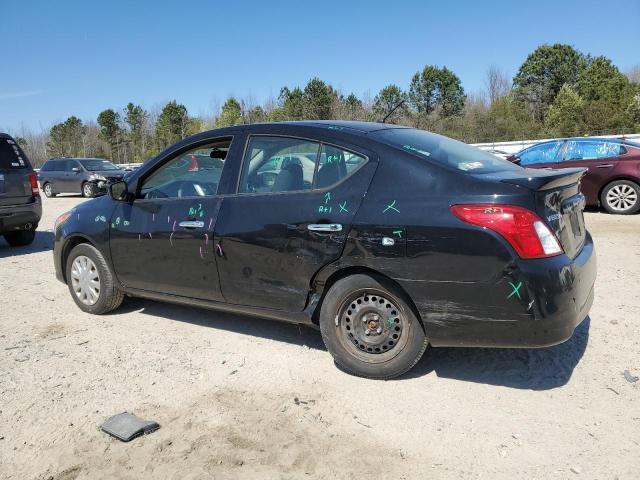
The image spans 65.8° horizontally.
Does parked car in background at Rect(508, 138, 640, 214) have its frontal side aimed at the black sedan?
no

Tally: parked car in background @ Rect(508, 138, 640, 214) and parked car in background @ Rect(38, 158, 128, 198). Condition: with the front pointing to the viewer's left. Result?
1

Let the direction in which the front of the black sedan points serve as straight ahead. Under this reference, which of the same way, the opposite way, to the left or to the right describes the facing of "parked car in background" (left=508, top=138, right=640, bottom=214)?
the same way

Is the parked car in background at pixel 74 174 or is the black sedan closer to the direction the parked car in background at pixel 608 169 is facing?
the parked car in background

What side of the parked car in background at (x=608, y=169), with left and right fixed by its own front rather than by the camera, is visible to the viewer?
left

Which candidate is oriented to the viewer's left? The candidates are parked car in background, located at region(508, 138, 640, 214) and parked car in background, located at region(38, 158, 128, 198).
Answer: parked car in background, located at region(508, 138, 640, 214)

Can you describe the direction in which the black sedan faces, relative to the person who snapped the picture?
facing away from the viewer and to the left of the viewer

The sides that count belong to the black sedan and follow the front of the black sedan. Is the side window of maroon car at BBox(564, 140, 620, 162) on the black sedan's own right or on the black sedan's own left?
on the black sedan's own right

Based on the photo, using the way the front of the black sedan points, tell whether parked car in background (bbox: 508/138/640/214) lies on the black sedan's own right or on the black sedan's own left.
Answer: on the black sedan's own right

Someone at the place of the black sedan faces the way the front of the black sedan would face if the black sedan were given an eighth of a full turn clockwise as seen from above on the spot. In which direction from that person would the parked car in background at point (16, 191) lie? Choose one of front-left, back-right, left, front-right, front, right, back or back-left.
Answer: front-left

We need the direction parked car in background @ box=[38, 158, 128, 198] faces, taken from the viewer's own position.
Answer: facing the viewer and to the right of the viewer

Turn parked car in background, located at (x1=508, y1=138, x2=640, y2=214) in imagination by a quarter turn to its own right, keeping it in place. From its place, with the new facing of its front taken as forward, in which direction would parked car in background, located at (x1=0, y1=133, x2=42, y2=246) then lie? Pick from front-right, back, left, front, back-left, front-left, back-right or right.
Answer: back-left

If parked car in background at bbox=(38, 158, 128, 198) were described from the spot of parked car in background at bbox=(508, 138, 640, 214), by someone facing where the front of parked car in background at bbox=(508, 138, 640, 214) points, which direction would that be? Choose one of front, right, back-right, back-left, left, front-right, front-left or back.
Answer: front

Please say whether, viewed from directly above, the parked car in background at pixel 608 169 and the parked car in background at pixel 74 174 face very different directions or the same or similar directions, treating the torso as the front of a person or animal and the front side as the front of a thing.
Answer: very different directions

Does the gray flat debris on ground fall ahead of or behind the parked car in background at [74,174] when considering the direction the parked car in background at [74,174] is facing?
ahead

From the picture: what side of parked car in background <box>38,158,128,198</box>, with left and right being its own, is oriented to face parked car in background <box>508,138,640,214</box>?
front

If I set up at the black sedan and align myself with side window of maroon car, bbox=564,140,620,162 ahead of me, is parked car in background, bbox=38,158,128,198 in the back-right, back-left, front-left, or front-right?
front-left

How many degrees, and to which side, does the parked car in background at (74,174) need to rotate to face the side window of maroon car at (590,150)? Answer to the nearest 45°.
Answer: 0° — it already faces it
